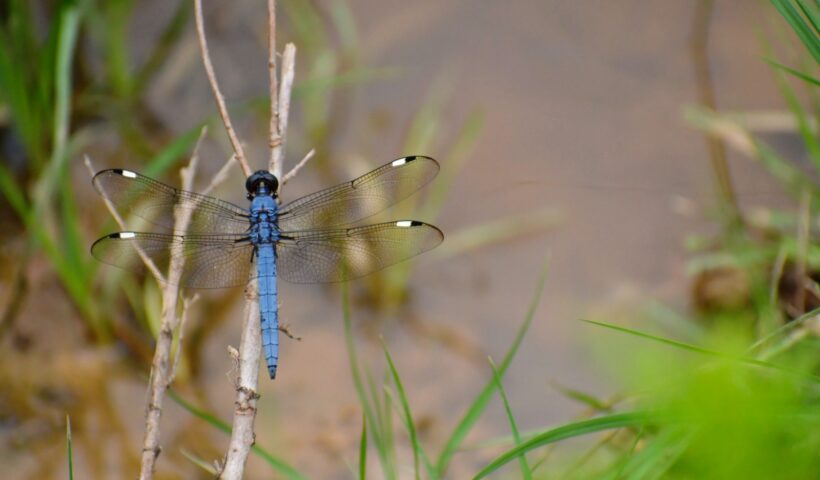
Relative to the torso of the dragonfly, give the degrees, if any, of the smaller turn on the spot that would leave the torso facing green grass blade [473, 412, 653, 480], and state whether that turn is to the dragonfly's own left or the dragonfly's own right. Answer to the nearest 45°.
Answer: approximately 135° to the dragonfly's own right

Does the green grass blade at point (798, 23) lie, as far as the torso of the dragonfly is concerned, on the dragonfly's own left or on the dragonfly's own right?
on the dragonfly's own right

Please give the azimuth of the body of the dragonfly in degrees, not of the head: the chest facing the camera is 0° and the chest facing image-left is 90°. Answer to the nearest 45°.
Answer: approximately 180°

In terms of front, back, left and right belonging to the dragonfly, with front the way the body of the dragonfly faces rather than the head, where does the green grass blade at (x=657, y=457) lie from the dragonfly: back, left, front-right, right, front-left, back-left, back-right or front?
back-right
